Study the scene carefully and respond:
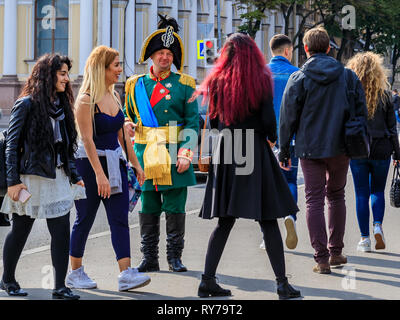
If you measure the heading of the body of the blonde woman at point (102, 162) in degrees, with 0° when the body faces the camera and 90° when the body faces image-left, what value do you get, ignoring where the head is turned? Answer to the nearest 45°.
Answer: approximately 270°

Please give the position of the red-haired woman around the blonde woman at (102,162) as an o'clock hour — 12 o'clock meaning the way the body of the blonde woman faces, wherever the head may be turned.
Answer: The red-haired woman is roughly at 1 o'clock from the blonde woman.

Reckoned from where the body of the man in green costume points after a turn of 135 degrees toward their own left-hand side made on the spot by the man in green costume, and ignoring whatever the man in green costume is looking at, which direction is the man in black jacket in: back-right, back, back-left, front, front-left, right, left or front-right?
front-right

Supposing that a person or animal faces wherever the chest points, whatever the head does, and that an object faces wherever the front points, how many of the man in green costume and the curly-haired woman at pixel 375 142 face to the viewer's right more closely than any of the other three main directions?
0

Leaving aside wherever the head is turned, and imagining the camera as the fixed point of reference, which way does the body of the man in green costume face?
toward the camera

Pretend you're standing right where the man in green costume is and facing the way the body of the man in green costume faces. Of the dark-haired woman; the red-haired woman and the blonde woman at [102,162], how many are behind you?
0

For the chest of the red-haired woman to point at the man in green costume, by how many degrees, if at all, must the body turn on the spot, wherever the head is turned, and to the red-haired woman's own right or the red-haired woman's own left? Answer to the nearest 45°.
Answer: approximately 90° to the red-haired woman's own left

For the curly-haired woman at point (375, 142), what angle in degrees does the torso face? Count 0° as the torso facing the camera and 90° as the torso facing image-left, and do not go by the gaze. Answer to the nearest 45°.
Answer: approximately 180°

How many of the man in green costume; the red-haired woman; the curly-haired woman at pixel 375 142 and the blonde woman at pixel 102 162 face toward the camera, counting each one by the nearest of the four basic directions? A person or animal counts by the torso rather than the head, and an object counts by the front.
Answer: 1

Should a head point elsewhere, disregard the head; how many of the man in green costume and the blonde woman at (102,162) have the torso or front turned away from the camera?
0

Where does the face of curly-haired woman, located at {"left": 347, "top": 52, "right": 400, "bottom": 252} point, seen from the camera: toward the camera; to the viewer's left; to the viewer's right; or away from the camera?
away from the camera

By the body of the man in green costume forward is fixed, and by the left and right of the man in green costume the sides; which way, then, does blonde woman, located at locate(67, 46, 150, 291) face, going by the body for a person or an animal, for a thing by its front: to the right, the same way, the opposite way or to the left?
to the left

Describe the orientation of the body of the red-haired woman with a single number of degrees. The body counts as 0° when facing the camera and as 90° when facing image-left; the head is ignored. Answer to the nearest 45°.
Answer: approximately 225°

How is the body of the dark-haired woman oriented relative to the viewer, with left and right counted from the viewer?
facing the viewer and to the right of the viewer
